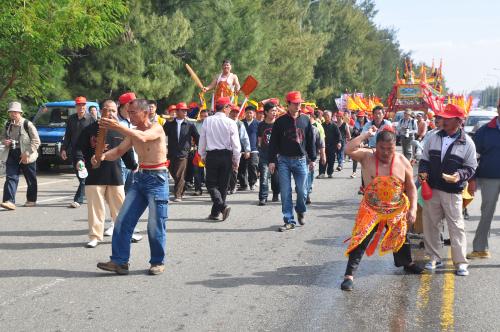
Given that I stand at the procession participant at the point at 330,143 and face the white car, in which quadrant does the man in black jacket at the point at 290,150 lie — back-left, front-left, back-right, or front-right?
back-right

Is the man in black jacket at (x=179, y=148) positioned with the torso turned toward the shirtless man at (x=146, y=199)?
yes

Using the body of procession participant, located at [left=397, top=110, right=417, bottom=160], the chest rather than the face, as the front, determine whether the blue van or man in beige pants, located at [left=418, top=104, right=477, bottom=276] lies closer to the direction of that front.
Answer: the man in beige pants

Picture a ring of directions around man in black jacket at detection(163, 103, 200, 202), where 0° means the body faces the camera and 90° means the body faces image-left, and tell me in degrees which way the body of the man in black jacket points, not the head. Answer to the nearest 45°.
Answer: approximately 0°

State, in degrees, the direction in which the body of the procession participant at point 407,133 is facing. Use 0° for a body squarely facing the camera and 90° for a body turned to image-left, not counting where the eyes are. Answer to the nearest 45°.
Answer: approximately 0°
